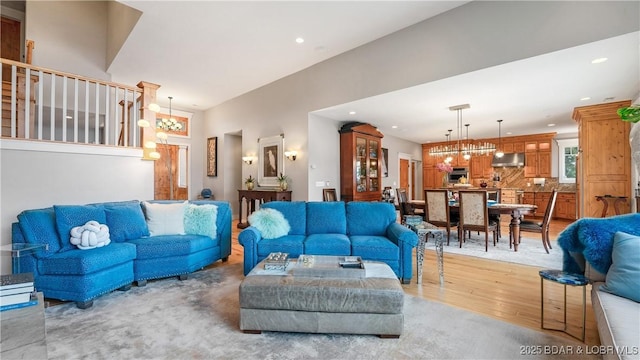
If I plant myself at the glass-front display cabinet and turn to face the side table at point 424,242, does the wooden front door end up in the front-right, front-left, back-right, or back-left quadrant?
back-right

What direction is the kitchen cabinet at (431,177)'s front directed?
toward the camera

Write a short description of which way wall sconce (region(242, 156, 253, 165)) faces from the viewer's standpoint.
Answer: facing the viewer and to the left of the viewer

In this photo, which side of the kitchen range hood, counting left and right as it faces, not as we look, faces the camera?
front

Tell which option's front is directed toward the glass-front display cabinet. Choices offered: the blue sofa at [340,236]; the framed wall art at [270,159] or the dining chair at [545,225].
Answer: the dining chair

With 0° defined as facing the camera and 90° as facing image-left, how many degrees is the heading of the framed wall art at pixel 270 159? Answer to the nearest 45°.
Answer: approximately 45°

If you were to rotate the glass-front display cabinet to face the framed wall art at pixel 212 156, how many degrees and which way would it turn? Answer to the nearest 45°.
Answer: approximately 135° to its right

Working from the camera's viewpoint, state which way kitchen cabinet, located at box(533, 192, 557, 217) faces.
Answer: facing the viewer

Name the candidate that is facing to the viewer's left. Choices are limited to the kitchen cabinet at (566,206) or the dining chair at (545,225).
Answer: the dining chair

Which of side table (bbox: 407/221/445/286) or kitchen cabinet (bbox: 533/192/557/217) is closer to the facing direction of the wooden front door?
the side table

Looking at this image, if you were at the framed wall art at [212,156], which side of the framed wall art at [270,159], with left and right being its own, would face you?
right

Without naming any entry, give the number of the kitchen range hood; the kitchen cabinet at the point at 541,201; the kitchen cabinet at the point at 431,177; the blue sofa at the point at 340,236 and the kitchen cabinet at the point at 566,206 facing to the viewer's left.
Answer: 0

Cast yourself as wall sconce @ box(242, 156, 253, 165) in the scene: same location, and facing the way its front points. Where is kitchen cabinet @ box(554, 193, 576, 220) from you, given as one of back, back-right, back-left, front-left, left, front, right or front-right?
back-left

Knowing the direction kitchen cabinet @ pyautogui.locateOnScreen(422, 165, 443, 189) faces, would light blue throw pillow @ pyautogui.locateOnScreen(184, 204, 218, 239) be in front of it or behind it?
in front

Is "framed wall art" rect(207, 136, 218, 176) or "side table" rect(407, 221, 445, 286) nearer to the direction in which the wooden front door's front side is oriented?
the side table

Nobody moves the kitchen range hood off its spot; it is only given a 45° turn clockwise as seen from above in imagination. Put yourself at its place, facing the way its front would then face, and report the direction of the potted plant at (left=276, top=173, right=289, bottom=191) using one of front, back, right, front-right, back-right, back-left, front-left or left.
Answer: front

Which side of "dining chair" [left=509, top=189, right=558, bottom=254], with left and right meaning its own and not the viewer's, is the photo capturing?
left

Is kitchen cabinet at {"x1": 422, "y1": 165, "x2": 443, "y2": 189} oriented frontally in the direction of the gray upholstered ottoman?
yes

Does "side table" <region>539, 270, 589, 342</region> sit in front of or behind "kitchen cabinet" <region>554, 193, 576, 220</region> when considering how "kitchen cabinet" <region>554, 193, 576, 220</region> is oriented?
in front

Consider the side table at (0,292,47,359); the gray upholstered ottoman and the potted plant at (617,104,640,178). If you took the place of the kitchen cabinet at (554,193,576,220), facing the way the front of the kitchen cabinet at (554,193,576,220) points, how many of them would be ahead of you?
3

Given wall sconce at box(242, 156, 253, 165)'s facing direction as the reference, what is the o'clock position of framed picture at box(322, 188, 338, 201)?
The framed picture is roughly at 9 o'clock from the wall sconce.
